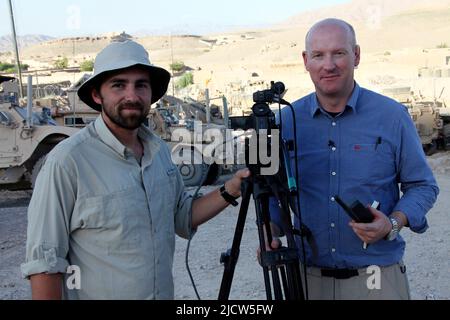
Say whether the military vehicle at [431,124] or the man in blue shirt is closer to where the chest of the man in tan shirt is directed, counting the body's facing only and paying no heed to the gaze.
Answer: the man in blue shirt

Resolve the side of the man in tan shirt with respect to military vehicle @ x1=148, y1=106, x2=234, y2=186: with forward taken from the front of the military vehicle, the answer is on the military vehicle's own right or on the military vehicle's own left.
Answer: on the military vehicle's own right

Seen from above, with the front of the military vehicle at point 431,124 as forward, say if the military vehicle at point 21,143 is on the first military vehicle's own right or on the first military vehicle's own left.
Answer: on the first military vehicle's own right
